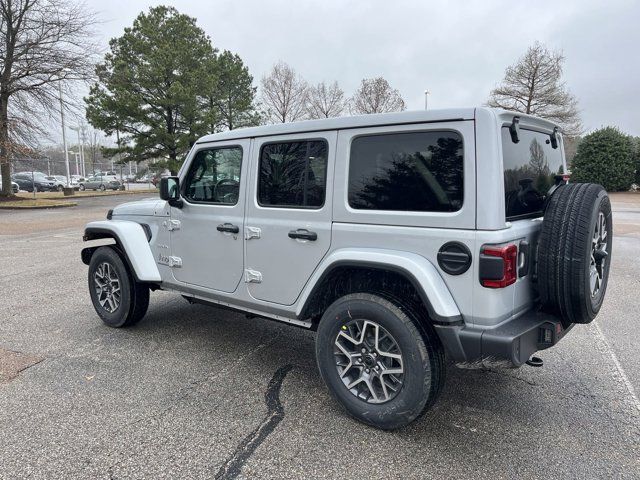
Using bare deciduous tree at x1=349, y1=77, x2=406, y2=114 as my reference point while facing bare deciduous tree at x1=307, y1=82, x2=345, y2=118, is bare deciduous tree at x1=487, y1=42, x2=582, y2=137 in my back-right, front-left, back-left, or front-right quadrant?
back-left

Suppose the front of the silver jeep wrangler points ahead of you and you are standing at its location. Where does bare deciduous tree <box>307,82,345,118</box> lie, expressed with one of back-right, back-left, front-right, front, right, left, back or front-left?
front-right

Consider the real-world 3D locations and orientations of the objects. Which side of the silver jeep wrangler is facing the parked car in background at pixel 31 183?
front

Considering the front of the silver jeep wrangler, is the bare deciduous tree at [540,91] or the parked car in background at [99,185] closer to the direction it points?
the parked car in background

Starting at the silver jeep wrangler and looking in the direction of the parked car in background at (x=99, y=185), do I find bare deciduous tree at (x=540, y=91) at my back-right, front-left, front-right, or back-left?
front-right

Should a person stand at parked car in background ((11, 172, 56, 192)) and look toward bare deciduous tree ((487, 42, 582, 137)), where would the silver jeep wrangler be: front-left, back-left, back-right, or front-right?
front-right

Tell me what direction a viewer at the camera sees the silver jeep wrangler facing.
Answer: facing away from the viewer and to the left of the viewer

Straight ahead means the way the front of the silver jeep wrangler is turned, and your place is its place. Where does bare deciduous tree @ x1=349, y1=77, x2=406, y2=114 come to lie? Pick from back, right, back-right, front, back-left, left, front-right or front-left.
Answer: front-right

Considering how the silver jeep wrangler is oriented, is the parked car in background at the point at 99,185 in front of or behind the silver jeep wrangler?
in front
